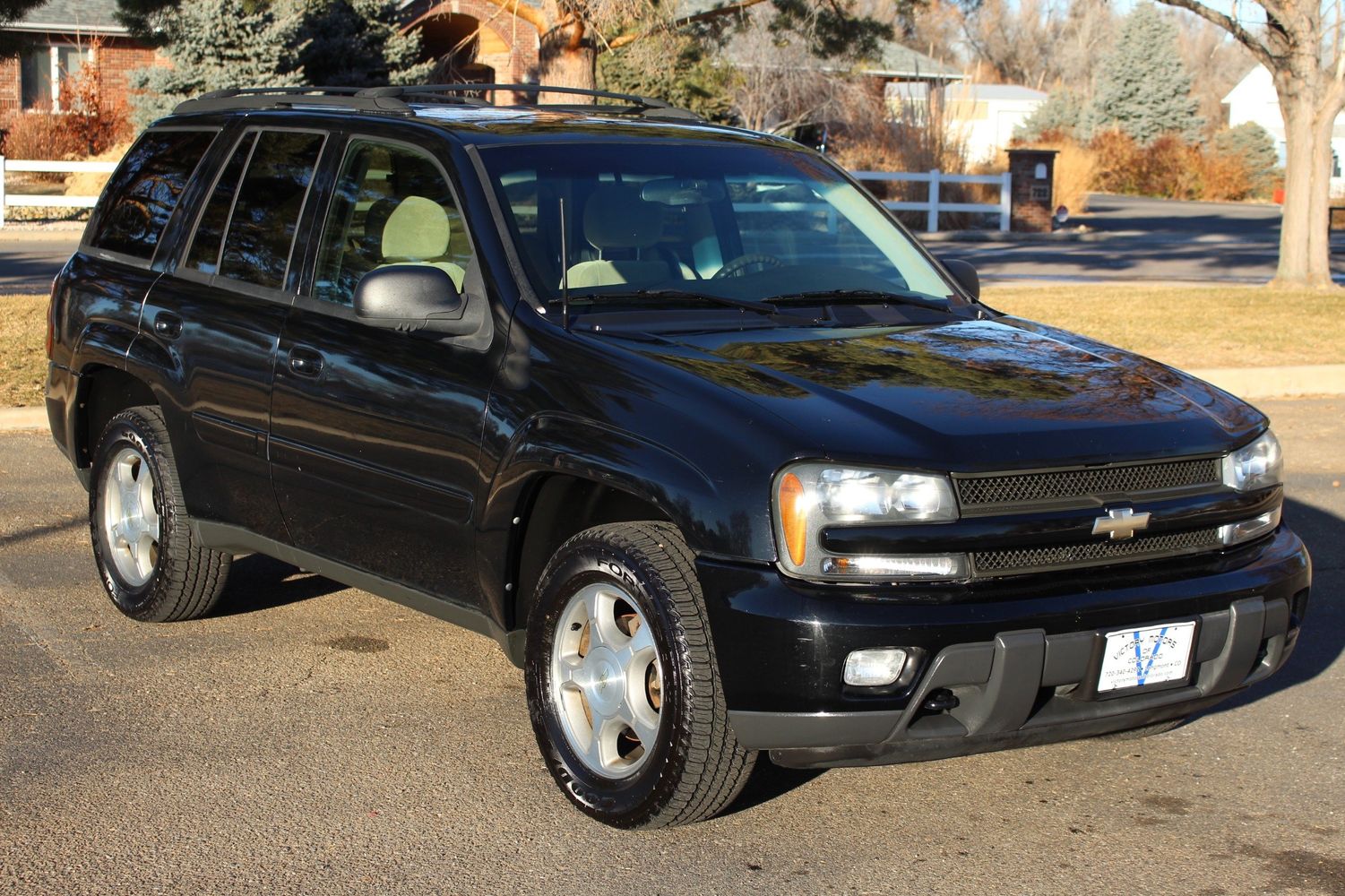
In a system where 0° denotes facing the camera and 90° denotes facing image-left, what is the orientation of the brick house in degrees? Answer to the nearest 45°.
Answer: approximately 0°

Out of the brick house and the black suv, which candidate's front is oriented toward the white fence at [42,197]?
the brick house

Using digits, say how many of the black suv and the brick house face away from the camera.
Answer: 0

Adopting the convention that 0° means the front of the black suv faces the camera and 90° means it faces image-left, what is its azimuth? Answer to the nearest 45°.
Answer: approximately 315°

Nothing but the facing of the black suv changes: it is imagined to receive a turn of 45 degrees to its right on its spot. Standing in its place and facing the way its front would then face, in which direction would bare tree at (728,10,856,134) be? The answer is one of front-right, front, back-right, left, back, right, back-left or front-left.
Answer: back

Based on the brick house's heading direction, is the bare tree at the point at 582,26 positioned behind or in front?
in front

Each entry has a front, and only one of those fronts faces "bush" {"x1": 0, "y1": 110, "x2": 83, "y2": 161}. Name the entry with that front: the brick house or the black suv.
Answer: the brick house

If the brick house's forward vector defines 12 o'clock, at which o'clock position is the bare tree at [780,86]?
The bare tree is roughly at 9 o'clock from the brick house.

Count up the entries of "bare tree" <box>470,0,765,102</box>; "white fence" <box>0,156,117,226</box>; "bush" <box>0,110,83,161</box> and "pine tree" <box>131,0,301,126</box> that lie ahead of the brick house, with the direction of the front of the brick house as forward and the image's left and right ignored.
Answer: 4

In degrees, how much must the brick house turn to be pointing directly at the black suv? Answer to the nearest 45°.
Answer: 0° — it already faces it

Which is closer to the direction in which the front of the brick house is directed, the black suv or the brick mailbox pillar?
the black suv

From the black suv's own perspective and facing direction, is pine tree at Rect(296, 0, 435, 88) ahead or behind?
behind

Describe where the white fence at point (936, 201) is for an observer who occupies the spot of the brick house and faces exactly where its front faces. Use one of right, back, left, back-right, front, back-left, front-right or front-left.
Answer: front-left
